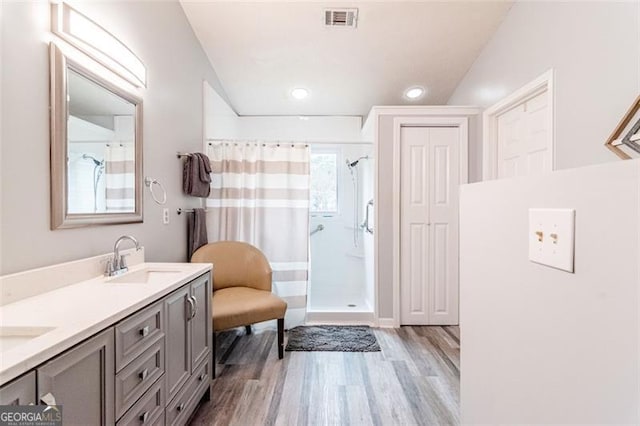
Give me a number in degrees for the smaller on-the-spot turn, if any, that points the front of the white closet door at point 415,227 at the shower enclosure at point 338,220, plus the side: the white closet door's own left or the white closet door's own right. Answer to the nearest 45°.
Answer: approximately 135° to the white closet door's own right

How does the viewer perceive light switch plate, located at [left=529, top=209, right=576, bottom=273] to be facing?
facing the viewer and to the left of the viewer

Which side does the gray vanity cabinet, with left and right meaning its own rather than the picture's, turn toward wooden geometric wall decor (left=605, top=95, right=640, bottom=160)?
front

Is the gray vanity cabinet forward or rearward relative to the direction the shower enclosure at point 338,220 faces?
forward

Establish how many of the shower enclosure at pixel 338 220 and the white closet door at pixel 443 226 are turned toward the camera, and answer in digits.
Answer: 2

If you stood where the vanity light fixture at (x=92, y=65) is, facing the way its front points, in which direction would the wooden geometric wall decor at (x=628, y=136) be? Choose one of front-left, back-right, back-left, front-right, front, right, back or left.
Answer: front

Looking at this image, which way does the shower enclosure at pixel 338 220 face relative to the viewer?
toward the camera

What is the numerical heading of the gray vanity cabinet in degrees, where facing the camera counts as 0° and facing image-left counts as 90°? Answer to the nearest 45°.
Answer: approximately 315°

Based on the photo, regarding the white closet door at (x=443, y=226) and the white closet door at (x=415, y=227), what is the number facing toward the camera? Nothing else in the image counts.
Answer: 2

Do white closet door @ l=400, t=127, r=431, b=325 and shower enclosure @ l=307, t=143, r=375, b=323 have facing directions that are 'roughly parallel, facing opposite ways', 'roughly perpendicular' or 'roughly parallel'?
roughly parallel

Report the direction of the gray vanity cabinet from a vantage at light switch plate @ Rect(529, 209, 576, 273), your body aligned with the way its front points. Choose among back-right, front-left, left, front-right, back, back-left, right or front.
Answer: front-right

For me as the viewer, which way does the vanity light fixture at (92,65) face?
facing the viewer and to the right of the viewer

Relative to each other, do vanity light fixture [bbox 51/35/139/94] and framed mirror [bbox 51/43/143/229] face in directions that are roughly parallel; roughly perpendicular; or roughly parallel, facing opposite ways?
roughly parallel

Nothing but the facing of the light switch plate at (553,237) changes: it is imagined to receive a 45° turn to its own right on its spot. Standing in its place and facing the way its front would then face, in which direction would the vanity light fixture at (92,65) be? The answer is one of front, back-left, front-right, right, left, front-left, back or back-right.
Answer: front

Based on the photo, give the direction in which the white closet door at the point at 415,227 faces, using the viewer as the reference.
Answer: facing the viewer
